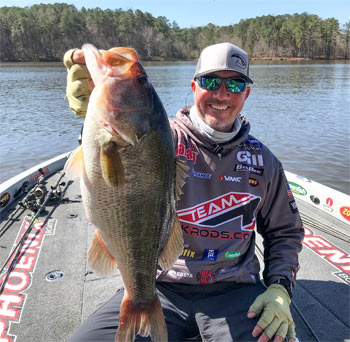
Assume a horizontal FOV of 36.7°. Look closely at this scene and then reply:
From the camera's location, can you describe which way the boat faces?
facing away from the viewer

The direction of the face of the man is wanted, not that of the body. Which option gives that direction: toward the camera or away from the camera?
toward the camera

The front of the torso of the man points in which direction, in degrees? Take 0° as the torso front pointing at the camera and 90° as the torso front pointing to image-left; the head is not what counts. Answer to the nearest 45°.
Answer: approximately 0°
